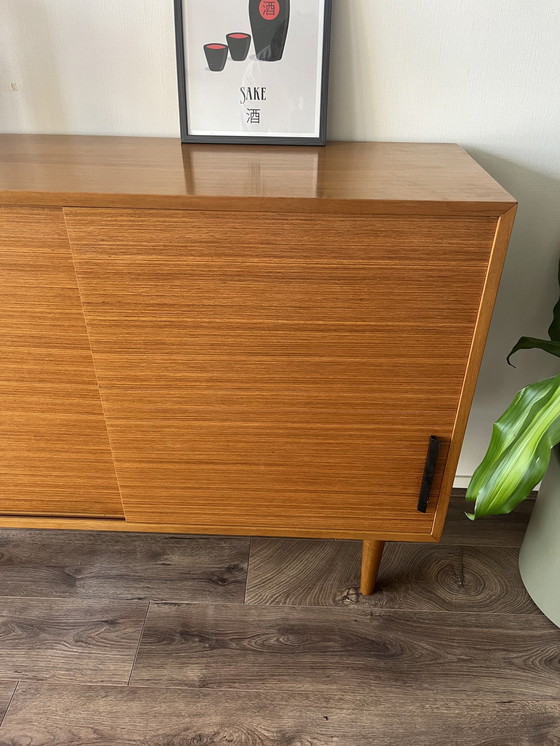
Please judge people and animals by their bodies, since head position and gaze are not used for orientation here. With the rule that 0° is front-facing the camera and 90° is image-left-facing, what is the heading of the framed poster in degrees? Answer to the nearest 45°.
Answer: approximately 0°

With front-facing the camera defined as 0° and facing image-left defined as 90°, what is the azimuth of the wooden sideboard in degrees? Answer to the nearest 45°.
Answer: approximately 0°
